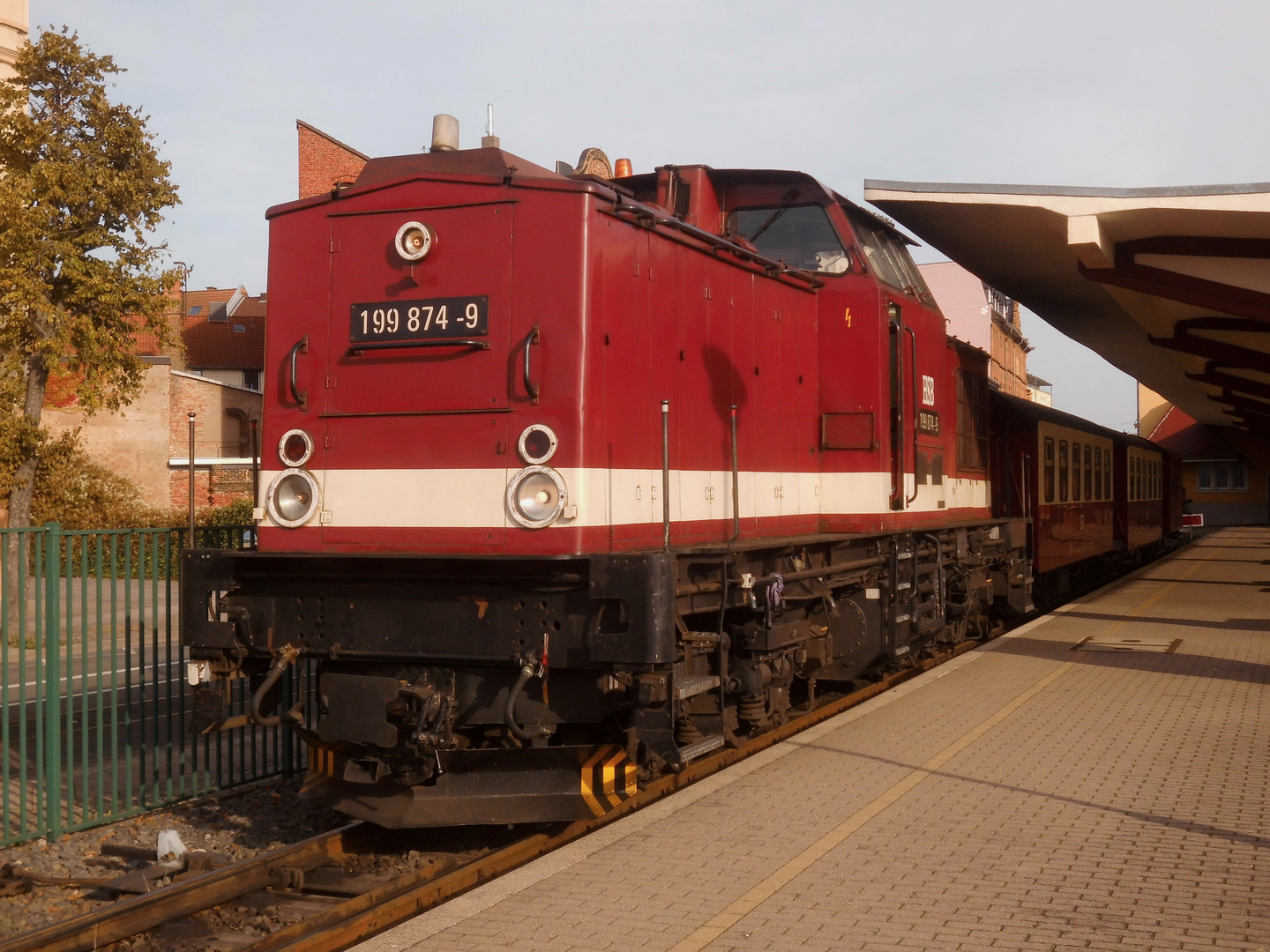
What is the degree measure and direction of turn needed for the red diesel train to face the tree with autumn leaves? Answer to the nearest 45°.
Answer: approximately 90° to its right

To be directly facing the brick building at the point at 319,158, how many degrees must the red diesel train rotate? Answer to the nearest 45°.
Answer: approximately 135° to its right

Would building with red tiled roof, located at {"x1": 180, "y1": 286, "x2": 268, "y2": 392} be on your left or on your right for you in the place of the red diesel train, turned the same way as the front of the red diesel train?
on your right

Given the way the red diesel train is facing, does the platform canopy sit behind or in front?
behind

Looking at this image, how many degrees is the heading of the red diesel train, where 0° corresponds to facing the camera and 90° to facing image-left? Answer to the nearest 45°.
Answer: approximately 45°

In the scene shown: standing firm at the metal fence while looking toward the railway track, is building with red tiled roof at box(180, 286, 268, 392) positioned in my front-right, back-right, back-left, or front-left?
back-left

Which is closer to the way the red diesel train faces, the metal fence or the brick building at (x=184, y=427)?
the metal fence

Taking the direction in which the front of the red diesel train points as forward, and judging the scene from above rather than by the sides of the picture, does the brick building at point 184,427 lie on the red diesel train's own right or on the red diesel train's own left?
on the red diesel train's own right
